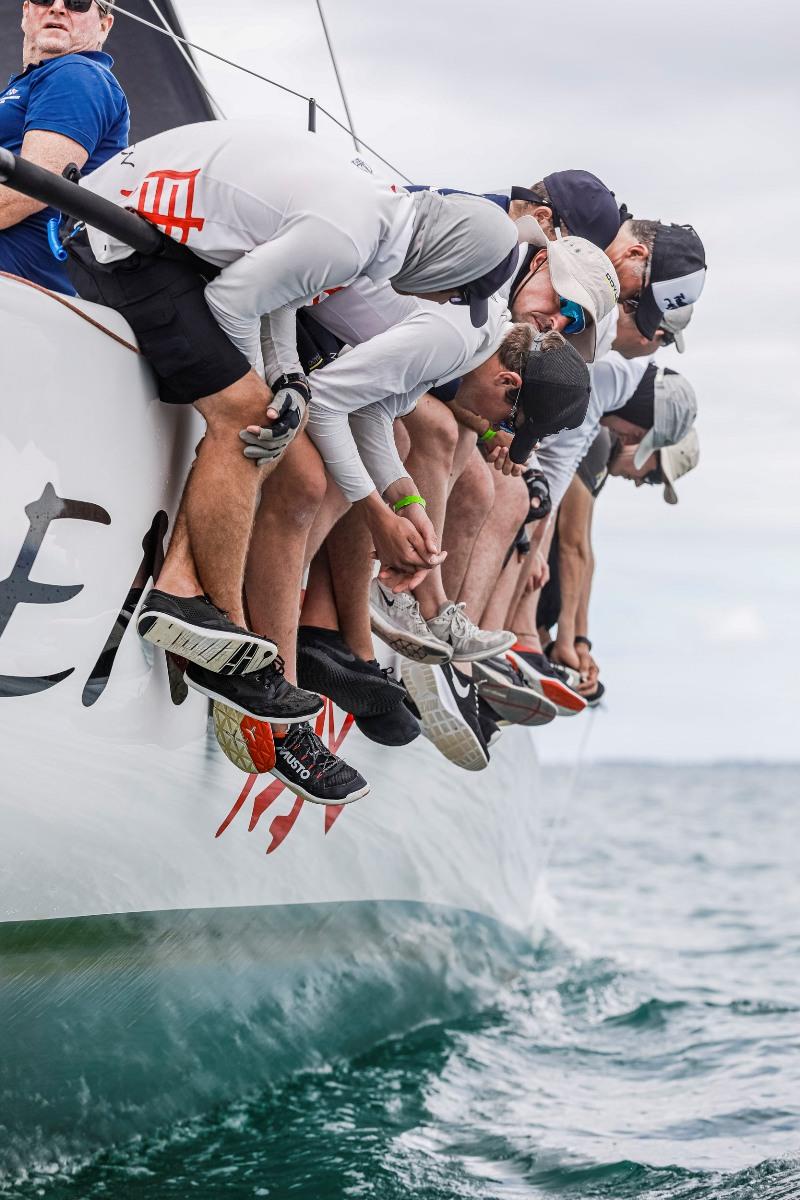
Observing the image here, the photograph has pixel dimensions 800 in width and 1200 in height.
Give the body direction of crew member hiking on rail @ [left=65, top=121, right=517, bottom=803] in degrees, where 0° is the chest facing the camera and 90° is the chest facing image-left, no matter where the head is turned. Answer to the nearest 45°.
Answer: approximately 270°

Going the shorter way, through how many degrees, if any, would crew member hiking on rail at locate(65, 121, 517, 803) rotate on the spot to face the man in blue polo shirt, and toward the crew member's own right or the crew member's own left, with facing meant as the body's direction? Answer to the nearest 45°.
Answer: approximately 135° to the crew member's own left

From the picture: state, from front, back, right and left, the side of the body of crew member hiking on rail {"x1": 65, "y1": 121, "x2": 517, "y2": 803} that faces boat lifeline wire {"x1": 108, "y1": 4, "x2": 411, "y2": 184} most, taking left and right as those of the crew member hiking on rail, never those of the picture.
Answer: left

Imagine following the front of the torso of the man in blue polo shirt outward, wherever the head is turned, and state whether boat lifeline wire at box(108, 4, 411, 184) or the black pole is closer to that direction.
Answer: the black pole

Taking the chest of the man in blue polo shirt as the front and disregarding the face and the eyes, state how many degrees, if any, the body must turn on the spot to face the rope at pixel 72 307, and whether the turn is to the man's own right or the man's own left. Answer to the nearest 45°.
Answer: approximately 45° to the man's own left

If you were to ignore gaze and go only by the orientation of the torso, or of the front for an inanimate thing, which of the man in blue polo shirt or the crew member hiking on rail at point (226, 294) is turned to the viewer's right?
the crew member hiking on rail
